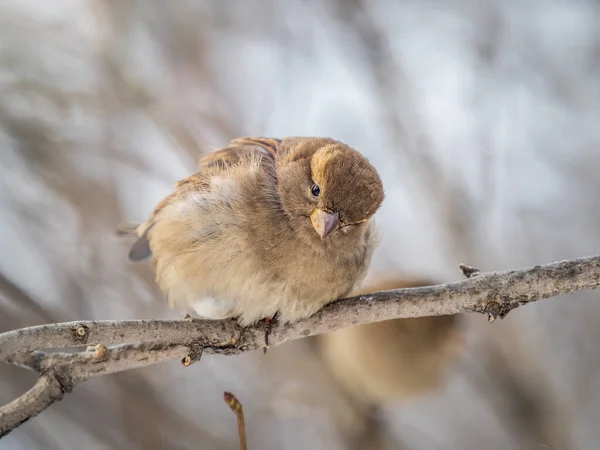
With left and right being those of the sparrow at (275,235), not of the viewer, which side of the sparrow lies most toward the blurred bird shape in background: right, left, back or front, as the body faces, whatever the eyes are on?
left

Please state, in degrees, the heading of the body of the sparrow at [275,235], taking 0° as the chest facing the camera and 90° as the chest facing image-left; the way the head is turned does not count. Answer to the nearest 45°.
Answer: approximately 315°
